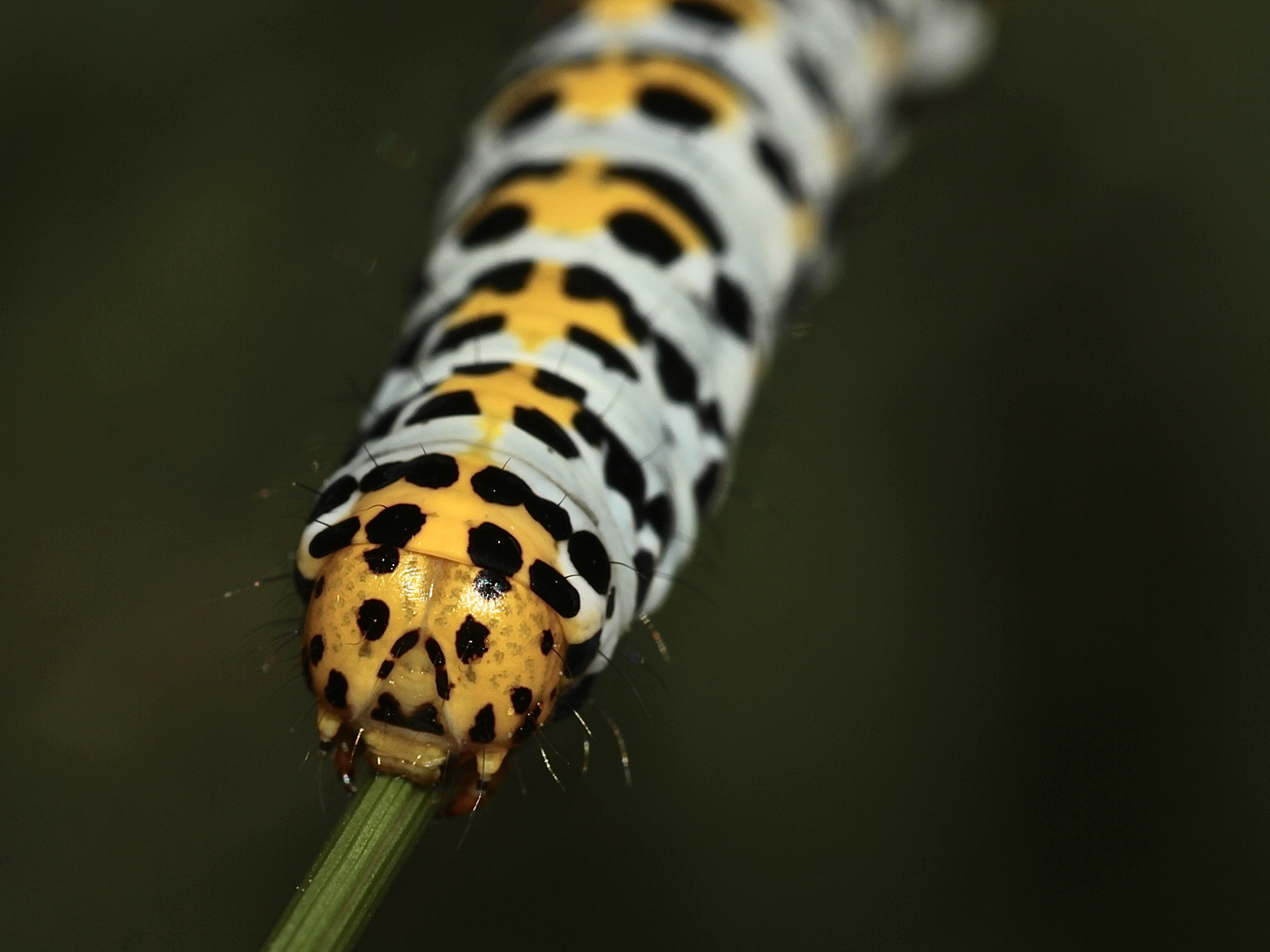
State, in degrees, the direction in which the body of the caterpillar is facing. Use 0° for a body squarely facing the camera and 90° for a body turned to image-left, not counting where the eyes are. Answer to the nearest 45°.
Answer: approximately 0°
